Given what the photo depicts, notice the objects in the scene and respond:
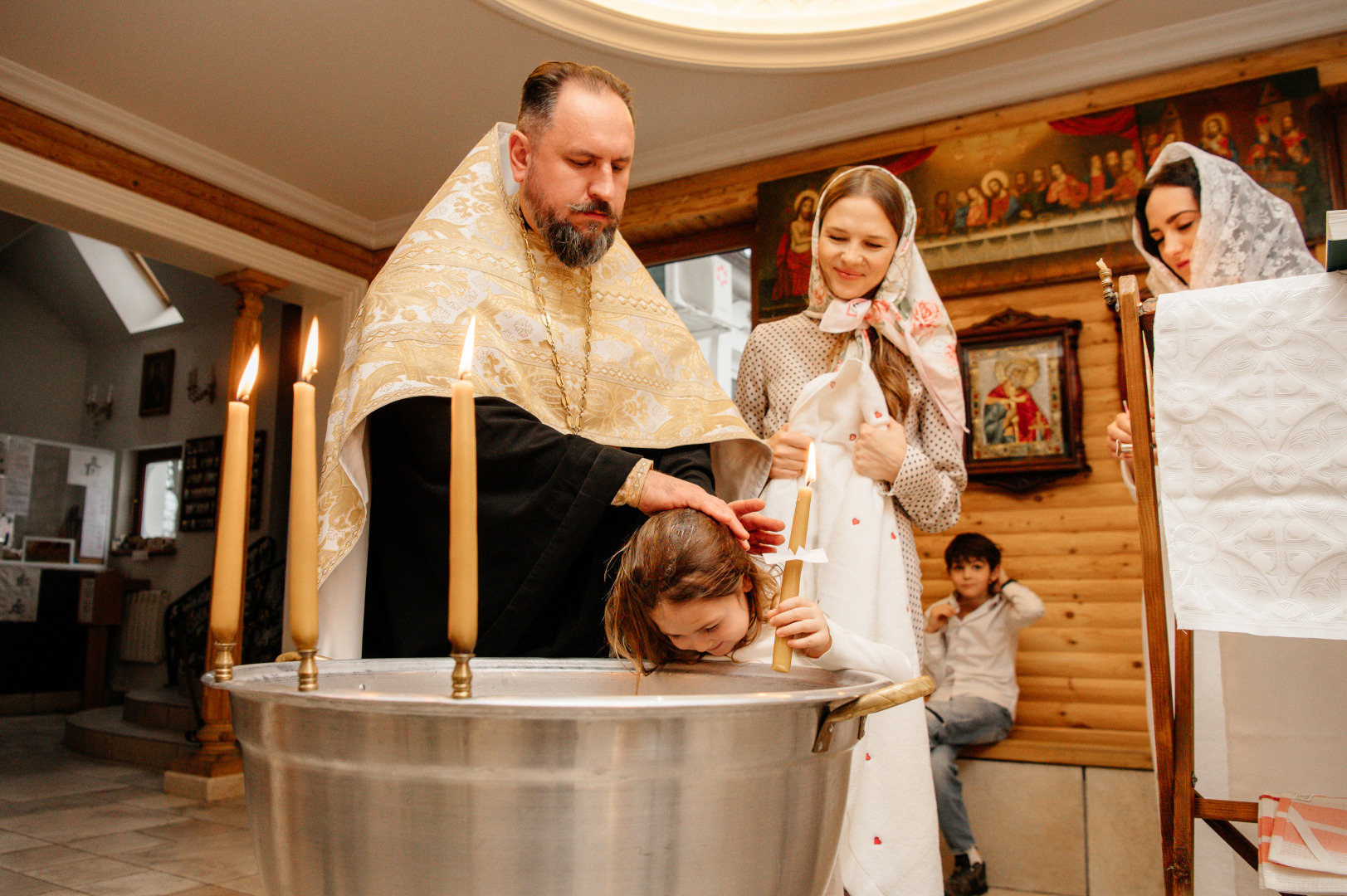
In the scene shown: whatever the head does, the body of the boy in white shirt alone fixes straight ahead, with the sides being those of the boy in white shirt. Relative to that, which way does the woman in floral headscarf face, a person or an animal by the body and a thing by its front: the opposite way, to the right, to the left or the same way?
the same way

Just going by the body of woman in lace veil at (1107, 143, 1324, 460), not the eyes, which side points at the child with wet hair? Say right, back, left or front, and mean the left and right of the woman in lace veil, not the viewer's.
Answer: front

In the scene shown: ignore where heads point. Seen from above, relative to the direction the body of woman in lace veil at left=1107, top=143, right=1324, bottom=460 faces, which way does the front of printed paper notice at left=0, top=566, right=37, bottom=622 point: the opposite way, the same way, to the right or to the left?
to the left

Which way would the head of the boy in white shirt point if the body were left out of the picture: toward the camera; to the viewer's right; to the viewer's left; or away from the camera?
toward the camera

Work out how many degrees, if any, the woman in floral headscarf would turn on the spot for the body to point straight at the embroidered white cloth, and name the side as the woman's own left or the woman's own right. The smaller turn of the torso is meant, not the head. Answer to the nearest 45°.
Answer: approximately 90° to the woman's own left

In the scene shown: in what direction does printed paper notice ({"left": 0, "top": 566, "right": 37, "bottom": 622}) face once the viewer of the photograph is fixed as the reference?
facing the viewer

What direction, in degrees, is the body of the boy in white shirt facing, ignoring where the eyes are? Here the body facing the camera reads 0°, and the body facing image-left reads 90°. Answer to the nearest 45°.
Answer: approximately 45°

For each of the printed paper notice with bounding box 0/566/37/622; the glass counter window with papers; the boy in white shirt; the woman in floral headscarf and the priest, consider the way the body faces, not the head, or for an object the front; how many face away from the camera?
0

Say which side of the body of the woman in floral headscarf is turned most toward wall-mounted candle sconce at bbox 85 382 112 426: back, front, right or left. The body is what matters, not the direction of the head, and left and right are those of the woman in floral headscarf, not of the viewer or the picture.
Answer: right

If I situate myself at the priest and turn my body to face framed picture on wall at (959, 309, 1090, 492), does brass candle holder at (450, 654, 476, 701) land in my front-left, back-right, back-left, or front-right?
back-right

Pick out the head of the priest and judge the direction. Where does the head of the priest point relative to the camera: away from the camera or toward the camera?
toward the camera

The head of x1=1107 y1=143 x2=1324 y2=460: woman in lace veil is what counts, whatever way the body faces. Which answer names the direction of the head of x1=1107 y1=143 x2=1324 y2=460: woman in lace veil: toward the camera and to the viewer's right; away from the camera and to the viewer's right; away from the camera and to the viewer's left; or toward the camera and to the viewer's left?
toward the camera and to the viewer's left
